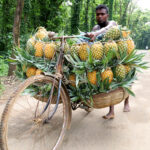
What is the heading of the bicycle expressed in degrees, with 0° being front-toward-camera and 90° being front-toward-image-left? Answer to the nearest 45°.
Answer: approximately 45°
